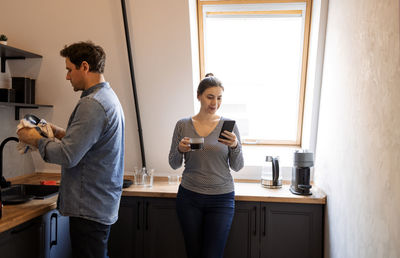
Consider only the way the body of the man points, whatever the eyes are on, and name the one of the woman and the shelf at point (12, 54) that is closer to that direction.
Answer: the shelf

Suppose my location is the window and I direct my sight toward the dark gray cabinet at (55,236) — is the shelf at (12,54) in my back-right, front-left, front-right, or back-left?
front-right

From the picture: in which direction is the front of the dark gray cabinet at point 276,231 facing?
toward the camera

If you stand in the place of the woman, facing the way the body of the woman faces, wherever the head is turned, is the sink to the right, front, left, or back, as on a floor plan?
right

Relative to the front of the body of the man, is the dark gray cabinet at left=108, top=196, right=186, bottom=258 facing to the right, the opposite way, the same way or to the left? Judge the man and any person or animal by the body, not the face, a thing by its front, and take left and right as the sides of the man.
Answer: to the left

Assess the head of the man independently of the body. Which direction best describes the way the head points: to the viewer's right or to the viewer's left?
to the viewer's left

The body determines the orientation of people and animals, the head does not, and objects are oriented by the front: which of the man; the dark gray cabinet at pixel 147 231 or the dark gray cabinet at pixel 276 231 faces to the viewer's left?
the man

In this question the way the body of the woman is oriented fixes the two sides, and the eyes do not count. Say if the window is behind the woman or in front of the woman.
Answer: behind

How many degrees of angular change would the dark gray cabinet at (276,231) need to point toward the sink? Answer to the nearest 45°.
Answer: approximately 90° to its right

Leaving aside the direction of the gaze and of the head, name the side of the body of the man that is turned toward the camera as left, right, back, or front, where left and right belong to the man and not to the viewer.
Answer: left

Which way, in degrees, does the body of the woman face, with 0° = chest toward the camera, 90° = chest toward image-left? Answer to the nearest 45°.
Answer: approximately 0°

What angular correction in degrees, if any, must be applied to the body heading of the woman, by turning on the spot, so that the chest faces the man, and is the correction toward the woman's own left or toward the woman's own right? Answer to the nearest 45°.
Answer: approximately 45° to the woman's own right

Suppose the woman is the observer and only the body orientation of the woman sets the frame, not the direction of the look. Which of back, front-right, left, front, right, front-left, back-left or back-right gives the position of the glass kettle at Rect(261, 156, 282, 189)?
back-left

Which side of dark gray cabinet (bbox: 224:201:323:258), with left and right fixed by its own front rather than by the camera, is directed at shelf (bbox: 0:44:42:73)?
right
